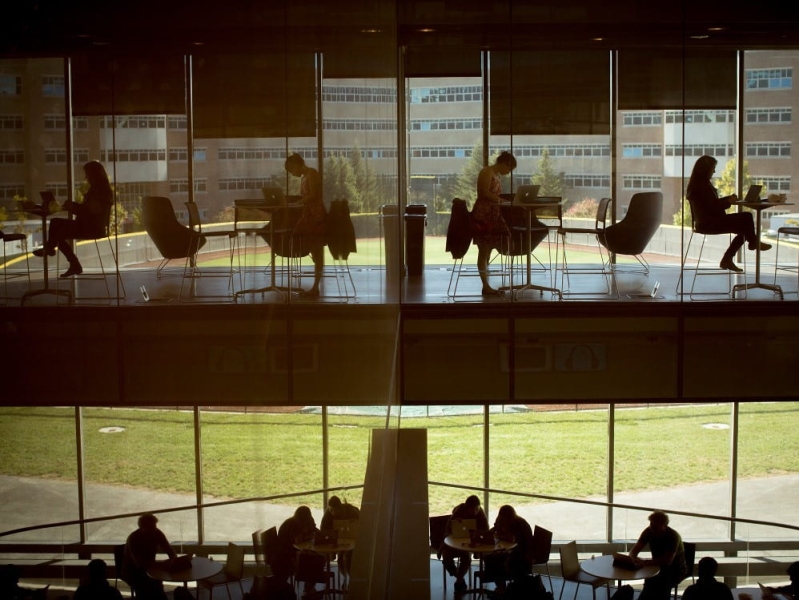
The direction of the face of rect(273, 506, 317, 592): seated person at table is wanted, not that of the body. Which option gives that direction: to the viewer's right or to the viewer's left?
to the viewer's right

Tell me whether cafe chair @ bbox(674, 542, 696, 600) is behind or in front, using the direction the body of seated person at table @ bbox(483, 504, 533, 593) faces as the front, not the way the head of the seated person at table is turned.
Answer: behind

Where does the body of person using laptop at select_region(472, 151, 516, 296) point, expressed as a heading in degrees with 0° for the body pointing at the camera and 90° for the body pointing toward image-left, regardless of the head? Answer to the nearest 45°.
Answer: approximately 270°

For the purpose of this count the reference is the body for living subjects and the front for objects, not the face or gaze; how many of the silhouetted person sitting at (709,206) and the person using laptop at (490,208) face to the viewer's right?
2

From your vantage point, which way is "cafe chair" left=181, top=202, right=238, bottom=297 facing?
to the viewer's right

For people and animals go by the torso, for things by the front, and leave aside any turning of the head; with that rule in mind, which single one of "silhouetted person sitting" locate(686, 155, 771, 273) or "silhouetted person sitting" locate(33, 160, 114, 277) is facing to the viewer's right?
"silhouetted person sitting" locate(686, 155, 771, 273)

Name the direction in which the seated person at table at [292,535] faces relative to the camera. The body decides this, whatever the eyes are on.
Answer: to the viewer's right

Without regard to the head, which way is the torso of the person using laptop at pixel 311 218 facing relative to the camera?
to the viewer's left

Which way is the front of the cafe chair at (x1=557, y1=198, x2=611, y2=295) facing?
to the viewer's left

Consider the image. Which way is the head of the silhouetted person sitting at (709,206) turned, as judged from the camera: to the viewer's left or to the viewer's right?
to the viewer's right

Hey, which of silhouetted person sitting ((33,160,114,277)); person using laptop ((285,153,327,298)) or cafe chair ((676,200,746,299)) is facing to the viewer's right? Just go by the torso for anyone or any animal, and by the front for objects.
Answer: the cafe chair

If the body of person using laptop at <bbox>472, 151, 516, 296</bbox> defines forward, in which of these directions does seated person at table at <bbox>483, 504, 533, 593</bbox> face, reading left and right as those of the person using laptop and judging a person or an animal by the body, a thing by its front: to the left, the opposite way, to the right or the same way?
the opposite way

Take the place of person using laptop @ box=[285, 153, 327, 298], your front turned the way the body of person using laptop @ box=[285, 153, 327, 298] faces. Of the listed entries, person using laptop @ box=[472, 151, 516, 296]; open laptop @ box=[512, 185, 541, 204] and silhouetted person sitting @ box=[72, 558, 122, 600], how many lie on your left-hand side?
1

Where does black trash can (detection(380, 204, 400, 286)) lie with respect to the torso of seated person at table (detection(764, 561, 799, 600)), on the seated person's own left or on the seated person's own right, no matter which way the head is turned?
on the seated person's own right

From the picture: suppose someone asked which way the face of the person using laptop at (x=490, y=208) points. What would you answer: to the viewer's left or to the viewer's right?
to the viewer's right
